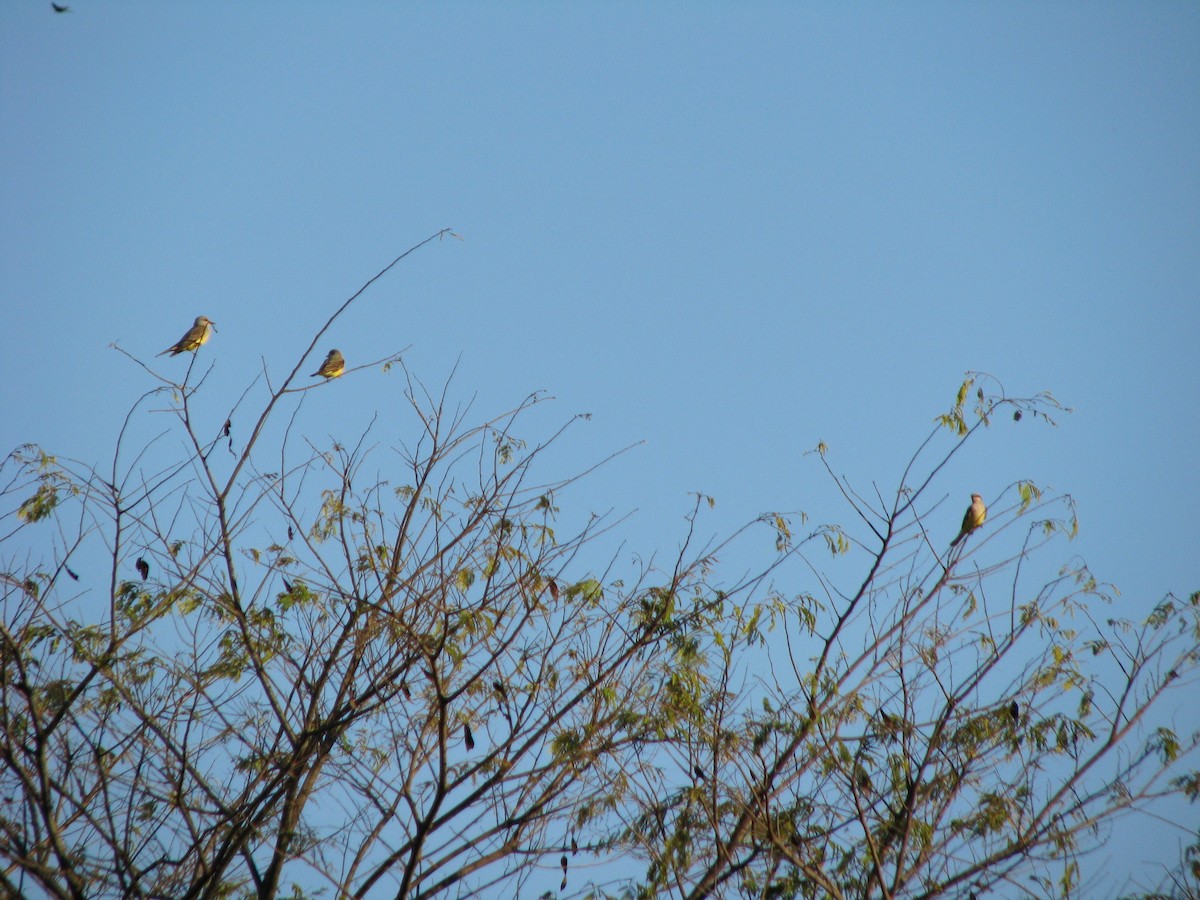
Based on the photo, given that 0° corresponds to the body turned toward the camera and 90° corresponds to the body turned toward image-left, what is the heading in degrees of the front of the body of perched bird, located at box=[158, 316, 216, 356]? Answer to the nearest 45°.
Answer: approximately 270°

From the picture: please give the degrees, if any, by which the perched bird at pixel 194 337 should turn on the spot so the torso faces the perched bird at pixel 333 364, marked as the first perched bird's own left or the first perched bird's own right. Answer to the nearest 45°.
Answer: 0° — it already faces it

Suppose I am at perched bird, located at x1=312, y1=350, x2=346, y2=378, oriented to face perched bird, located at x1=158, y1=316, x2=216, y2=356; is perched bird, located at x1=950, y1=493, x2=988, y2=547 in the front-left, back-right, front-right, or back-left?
back-left

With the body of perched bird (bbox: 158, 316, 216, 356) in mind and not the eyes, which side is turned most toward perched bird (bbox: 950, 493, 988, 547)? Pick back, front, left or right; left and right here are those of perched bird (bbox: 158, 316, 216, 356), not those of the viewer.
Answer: front
